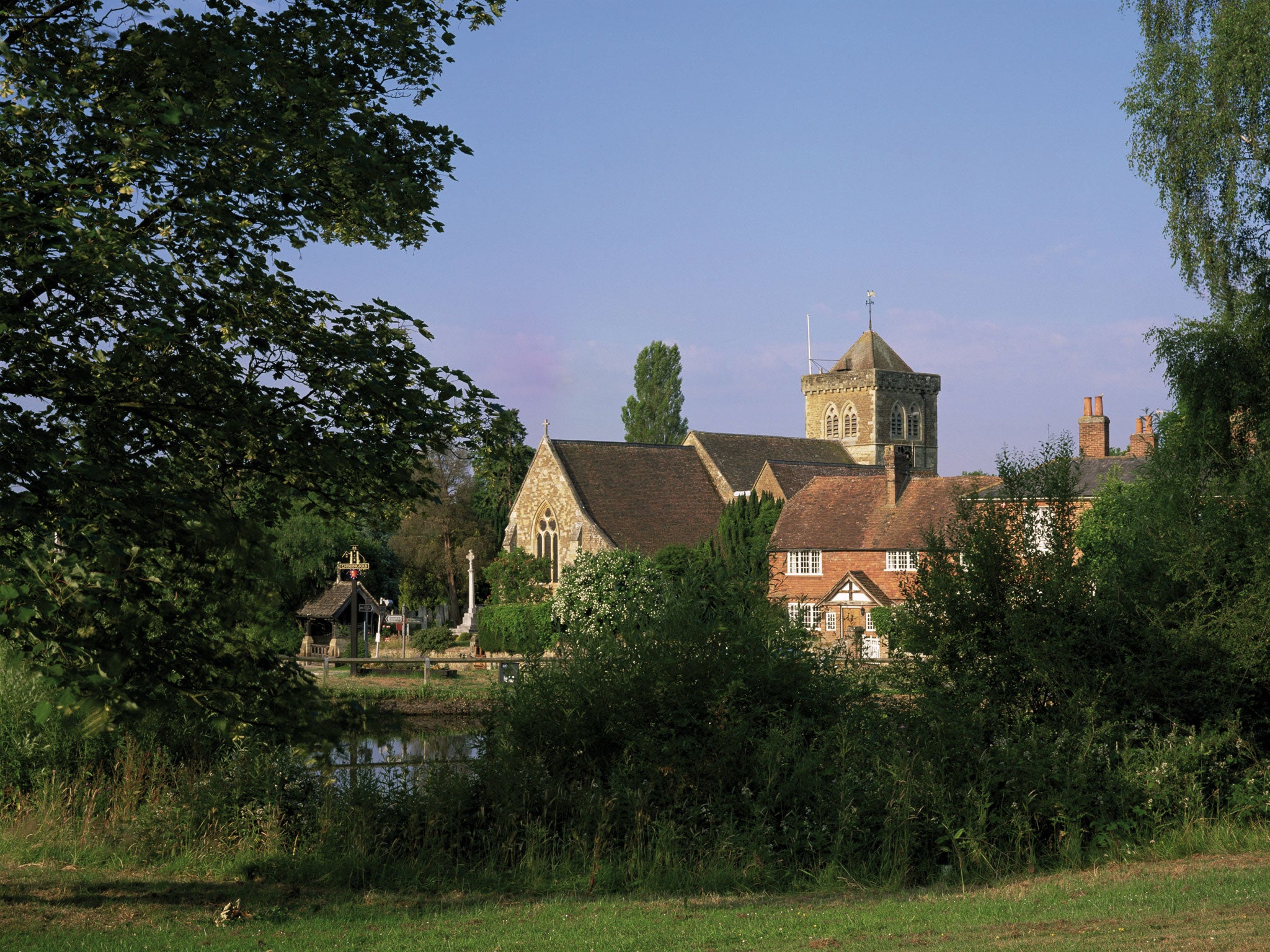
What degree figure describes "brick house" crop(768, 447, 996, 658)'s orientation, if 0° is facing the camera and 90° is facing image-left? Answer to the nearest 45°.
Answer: approximately 0°

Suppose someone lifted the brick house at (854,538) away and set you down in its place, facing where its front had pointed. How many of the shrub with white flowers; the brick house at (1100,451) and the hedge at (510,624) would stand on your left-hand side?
1

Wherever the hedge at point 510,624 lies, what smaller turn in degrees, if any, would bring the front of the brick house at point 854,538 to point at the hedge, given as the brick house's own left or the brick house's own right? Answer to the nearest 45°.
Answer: approximately 90° to the brick house's own right

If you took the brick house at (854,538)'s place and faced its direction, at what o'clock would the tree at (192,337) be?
The tree is roughly at 12 o'clock from the brick house.

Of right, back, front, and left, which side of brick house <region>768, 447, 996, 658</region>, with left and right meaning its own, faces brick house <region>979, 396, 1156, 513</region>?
left

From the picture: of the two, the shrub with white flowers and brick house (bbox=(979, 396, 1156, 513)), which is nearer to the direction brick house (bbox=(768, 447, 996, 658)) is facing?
the shrub with white flowers
